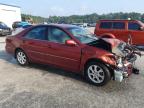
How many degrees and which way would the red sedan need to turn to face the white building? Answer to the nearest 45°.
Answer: approximately 135° to its left

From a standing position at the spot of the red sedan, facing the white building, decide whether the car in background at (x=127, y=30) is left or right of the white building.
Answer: right

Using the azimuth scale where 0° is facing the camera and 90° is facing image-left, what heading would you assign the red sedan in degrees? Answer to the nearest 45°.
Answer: approximately 315°

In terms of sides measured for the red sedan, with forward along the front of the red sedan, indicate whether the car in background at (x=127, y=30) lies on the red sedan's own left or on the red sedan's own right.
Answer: on the red sedan's own left
